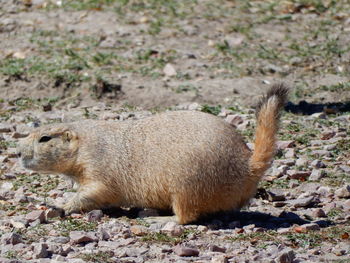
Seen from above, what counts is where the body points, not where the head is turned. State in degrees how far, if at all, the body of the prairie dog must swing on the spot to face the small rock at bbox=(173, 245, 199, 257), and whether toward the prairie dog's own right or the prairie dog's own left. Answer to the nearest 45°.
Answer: approximately 90° to the prairie dog's own left

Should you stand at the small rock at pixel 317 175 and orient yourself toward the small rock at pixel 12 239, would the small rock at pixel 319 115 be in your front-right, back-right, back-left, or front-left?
back-right

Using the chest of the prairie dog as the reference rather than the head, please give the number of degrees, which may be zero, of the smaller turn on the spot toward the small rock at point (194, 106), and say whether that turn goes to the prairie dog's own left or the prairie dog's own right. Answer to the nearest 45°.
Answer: approximately 90° to the prairie dog's own right

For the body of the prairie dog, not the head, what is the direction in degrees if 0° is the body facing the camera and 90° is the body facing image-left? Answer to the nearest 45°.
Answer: approximately 90°

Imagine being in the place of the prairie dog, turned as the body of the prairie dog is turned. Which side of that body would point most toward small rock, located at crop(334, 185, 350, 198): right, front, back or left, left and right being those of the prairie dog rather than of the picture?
back

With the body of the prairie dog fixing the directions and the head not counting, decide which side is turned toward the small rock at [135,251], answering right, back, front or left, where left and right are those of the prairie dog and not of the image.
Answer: left

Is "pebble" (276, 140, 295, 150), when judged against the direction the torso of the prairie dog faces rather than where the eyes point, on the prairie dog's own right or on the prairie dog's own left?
on the prairie dog's own right

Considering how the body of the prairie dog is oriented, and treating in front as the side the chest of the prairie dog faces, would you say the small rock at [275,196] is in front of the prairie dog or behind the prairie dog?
behind

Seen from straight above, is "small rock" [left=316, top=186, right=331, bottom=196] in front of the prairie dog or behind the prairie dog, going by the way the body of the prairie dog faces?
behind

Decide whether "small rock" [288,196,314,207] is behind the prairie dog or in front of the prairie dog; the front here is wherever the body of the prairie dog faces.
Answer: behind

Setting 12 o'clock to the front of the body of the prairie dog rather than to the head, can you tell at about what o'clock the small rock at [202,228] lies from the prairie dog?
The small rock is roughly at 8 o'clock from the prairie dog.

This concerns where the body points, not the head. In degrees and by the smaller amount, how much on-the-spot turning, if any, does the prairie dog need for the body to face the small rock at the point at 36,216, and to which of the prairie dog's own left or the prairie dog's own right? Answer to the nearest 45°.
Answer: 0° — it already faces it

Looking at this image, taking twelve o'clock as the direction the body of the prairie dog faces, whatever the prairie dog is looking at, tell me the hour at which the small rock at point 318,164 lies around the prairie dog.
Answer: The small rock is roughly at 5 o'clock from the prairie dog.

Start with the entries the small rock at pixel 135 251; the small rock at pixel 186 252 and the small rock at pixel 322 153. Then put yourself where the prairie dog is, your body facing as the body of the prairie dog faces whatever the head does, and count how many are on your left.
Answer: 2

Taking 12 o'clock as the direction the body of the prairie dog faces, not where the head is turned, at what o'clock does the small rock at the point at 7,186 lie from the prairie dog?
The small rock is roughly at 1 o'clock from the prairie dog.

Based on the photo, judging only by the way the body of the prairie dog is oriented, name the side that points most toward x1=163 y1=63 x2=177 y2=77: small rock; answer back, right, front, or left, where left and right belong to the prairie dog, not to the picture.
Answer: right

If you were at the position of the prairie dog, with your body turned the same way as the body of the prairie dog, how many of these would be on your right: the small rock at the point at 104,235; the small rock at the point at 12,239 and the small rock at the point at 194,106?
1

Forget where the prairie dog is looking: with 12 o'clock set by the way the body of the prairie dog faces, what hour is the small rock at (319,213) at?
The small rock is roughly at 6 o'clock from the prairie dog.

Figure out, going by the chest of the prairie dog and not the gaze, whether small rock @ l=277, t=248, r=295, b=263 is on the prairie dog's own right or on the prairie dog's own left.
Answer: on the prairie dog's own left
